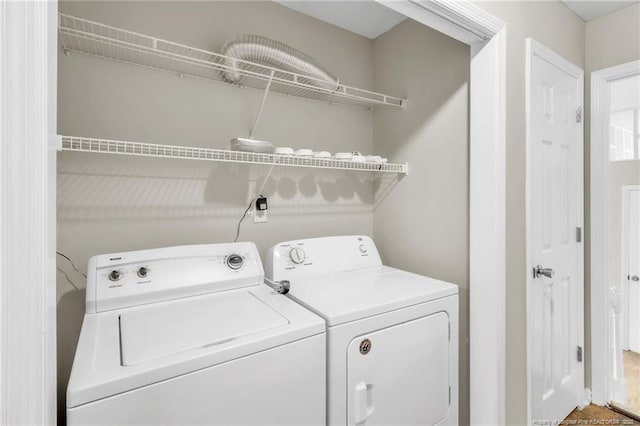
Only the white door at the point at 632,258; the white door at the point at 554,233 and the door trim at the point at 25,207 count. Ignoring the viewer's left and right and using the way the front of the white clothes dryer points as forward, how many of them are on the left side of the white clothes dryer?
2

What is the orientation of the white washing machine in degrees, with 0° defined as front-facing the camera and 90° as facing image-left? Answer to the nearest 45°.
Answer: approximately 315°

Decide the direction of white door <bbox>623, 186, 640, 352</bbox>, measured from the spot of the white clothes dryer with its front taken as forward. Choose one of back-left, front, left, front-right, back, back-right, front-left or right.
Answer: left

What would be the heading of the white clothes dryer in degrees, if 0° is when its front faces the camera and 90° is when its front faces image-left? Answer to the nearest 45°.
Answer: approximately 315°

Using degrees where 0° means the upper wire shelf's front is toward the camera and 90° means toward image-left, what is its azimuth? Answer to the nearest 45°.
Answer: approximately 315°
